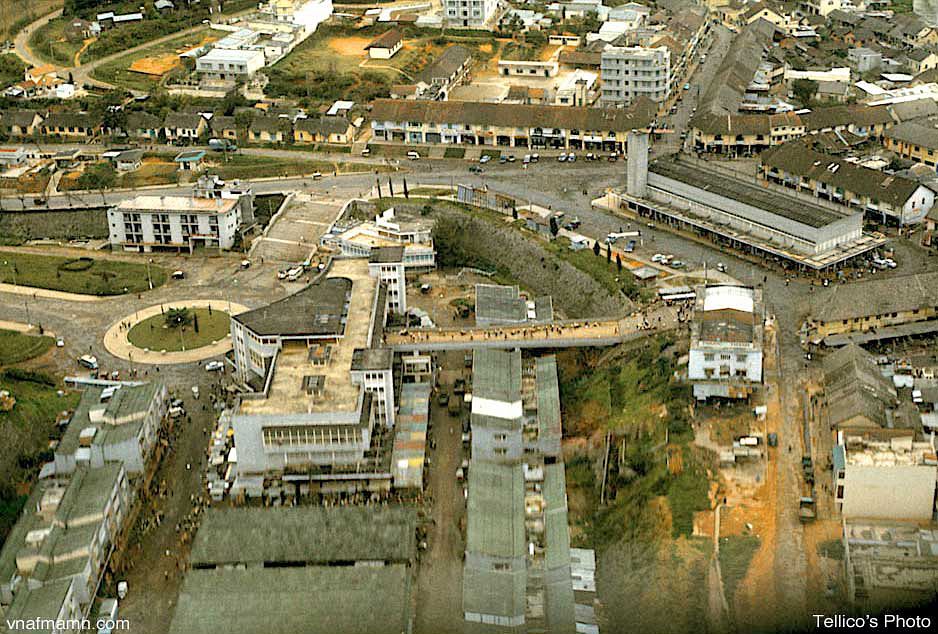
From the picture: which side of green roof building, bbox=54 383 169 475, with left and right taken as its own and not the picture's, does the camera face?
right

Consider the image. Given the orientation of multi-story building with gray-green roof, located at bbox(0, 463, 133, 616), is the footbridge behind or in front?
in front

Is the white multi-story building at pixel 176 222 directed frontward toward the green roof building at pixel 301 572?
yes

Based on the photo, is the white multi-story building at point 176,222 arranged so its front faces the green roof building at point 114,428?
yes

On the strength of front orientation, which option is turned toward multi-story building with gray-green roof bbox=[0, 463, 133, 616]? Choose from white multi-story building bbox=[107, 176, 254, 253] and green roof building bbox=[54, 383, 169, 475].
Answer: white multi-story building bbox=[107, 176, 254, 253]

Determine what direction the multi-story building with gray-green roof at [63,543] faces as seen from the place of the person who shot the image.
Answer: facing to the right of the viewer

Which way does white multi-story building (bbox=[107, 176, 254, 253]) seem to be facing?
toward the camera

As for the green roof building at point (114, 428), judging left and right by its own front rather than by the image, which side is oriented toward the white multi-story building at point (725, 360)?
front

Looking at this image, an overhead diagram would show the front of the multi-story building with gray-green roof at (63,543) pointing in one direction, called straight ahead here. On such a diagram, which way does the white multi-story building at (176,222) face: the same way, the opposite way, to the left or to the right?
to the right
